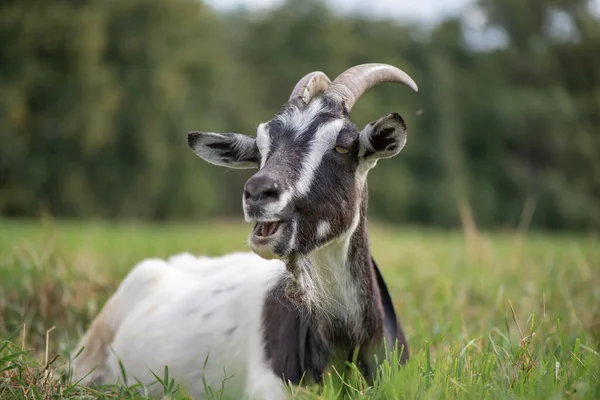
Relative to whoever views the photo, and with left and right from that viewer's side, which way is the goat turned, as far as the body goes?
facing the viewer and to the right of the viewer
